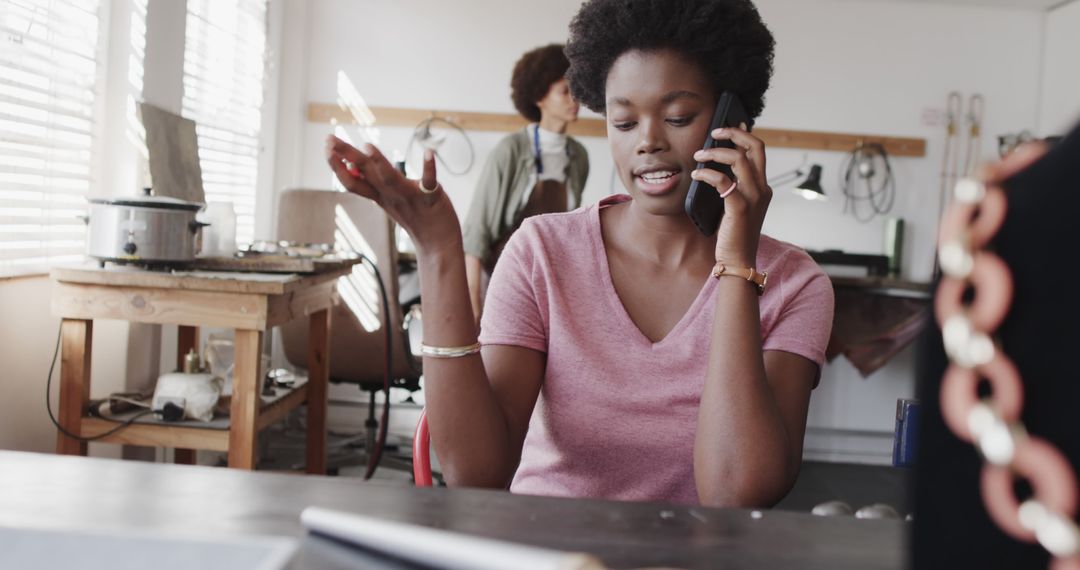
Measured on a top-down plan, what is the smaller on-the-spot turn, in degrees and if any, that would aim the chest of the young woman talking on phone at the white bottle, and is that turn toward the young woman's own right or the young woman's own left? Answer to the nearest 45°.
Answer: approximately 135° to the young woman's own right

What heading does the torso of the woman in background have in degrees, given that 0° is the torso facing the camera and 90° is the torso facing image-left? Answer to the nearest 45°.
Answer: approximately 315°

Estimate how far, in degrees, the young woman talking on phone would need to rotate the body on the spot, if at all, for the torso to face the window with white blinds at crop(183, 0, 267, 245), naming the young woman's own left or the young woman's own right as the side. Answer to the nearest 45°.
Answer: approximately 135° to the young woman's own right

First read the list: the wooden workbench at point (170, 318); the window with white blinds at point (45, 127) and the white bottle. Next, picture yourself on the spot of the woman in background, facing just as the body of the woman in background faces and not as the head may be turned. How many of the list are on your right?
3

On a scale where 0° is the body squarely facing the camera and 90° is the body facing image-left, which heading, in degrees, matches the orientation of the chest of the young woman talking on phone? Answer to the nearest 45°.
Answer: approximately 0°

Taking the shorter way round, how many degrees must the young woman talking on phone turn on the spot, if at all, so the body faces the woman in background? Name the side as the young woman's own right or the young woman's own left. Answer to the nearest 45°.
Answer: approximately 180°

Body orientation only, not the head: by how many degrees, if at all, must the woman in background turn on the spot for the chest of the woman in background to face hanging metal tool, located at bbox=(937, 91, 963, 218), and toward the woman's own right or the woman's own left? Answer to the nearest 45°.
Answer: approximately 90° to the woman's own left

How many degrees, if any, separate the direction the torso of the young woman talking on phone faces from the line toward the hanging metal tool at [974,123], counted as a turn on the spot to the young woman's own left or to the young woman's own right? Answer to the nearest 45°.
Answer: approximately 135° to the young woman's own left
